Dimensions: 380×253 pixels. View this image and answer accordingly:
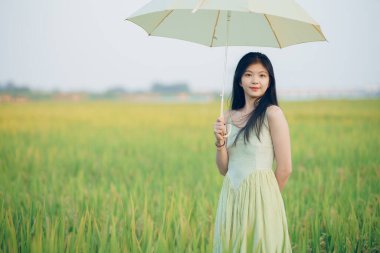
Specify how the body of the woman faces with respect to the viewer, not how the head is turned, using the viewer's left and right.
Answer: facing the viewer and to the left of the viewer

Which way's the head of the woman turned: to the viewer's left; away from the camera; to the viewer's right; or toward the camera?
toward the camera
